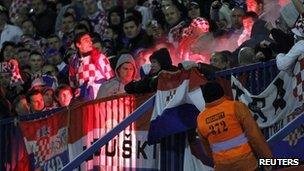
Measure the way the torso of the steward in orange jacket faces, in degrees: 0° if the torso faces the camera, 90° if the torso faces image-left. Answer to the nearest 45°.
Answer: approximately 180°

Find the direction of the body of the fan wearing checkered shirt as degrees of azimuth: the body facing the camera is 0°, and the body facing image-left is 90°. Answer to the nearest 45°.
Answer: approximately 315°

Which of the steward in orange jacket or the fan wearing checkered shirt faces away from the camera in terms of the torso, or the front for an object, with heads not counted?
the steward in orange jacket

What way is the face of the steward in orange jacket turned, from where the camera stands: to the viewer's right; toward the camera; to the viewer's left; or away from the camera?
away from the camera

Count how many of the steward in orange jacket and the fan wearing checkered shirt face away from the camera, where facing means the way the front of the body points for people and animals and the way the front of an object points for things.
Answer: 1

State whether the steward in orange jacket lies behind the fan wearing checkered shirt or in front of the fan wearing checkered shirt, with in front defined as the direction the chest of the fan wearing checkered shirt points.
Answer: in front
